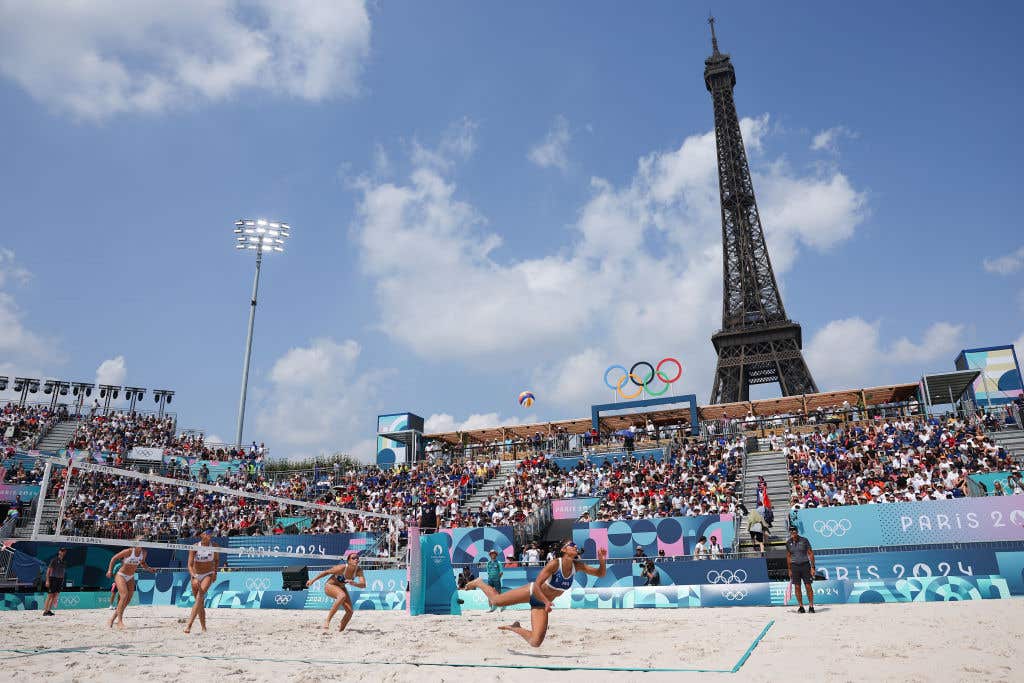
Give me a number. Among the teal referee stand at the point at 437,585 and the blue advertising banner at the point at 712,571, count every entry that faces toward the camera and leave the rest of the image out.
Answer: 2

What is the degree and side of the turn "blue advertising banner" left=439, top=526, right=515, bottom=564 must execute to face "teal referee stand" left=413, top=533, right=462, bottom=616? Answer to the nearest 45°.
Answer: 0° — it already faces it

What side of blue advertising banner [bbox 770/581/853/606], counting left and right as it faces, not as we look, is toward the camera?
front

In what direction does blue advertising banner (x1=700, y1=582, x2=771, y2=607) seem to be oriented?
toward the camera

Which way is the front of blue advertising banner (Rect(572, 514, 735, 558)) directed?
toward the camera

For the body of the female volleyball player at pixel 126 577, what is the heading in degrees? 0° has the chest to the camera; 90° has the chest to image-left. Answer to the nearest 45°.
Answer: approximately 315°

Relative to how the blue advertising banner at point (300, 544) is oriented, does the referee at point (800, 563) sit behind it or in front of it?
in front

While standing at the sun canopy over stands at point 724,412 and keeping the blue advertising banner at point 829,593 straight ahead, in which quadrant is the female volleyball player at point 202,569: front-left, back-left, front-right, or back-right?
front-right

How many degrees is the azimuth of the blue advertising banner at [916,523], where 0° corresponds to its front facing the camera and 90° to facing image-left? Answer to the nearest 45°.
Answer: approximately 0°

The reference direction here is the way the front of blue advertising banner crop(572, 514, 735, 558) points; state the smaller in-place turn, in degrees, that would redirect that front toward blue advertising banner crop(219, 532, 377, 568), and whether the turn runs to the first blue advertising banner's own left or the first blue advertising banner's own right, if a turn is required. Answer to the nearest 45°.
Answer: approximately 90° to the first blue advertising banner's own right

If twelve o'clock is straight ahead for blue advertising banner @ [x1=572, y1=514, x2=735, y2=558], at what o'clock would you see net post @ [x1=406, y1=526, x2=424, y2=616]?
The net post is roughly at 1 o'clock from the blue advertising banner.

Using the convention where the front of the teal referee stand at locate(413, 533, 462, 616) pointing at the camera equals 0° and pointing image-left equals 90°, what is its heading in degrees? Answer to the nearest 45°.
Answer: approximately 0°
